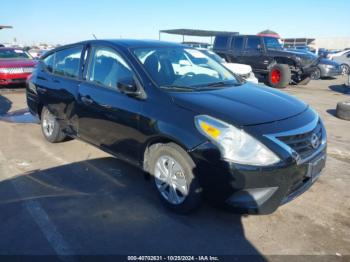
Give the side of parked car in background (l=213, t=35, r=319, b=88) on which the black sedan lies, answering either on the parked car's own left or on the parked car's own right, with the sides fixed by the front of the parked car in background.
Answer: on the parked car's own right

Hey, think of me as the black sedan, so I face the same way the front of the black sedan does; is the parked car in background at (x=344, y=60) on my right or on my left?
on my left

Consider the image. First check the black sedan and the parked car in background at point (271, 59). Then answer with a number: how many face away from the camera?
0

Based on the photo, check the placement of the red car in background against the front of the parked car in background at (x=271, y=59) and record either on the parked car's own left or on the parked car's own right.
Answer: on the parked car's own right

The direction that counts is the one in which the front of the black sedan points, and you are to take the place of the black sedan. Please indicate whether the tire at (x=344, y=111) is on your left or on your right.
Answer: on your left

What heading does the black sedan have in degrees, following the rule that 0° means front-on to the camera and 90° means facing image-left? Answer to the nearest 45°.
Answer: approximately 315°

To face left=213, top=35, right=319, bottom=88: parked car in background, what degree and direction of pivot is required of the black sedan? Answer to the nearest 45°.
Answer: approximately 135° to its left

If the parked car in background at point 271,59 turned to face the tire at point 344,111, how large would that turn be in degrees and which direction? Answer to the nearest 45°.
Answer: approximately 45° to its right

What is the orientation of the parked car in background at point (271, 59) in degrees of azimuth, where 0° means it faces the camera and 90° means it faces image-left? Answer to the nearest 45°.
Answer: approximately 315°
